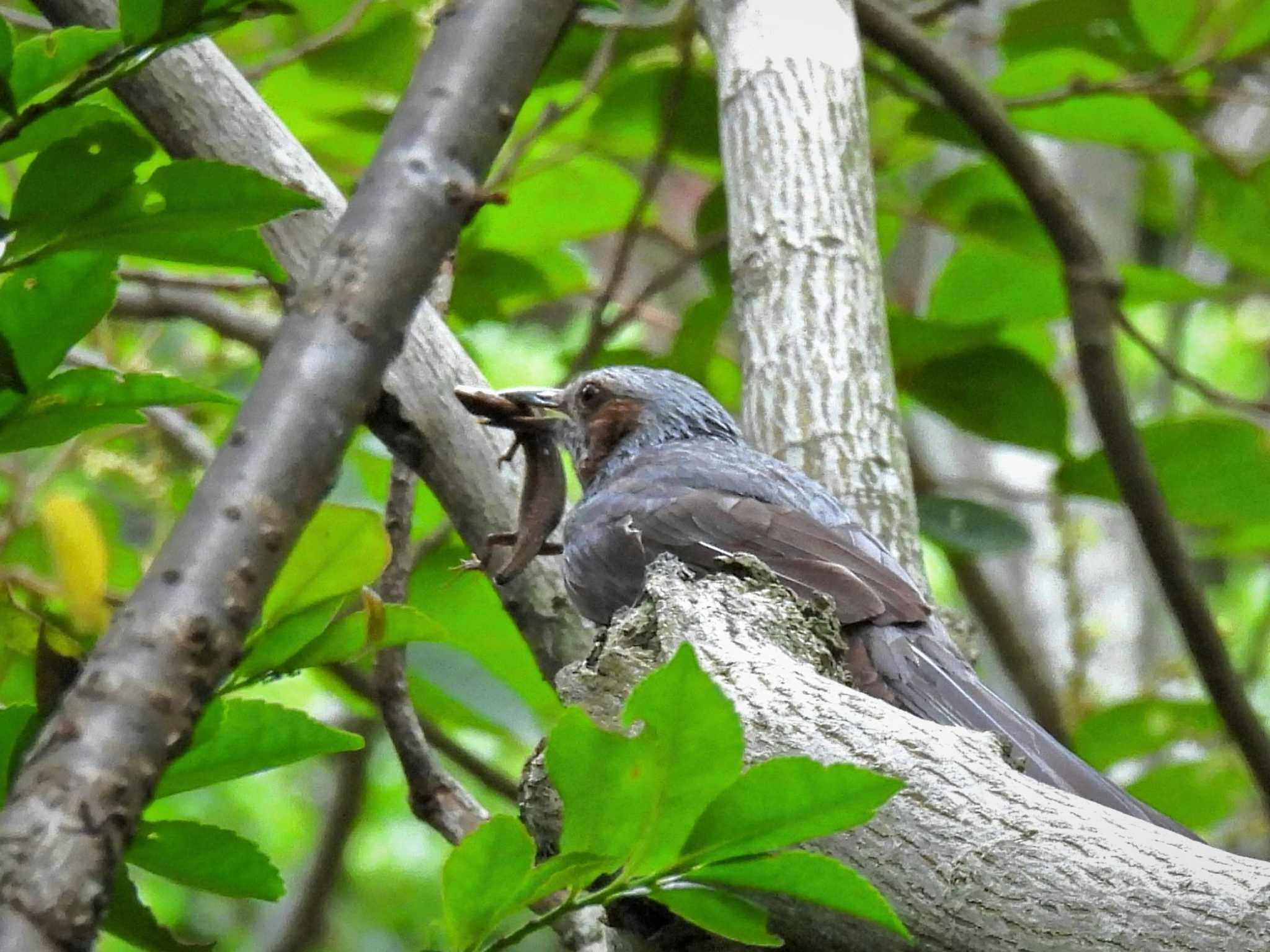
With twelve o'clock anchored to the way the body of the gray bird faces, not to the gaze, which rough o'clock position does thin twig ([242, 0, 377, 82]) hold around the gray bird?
The thin twig is roughly at 12 o'clock from the gray bird.

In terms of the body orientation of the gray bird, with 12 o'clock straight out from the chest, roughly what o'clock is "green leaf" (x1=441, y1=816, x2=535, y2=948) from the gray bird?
The green leaf is roughly at 9 o'clock from the gray bird.

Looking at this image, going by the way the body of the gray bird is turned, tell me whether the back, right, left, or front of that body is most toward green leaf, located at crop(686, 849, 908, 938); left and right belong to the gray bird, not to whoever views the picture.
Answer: left

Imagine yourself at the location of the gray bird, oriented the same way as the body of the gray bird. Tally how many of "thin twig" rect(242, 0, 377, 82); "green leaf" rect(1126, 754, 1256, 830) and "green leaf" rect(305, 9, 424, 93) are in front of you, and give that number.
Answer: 2

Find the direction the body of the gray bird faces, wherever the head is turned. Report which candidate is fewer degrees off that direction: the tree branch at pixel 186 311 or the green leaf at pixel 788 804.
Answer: the tree branch

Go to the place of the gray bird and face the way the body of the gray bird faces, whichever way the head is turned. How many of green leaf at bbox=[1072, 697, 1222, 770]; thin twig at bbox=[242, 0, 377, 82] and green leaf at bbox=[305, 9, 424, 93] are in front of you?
2

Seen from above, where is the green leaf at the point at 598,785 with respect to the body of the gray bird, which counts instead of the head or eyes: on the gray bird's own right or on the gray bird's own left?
on the gray bird's own left

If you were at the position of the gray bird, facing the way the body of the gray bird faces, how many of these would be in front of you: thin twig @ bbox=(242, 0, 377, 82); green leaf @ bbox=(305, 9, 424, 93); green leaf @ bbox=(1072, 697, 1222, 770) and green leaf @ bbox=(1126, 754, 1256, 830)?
2

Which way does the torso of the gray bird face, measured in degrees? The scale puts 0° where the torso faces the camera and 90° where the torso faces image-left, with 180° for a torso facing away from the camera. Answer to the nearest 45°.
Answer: approximately 90°

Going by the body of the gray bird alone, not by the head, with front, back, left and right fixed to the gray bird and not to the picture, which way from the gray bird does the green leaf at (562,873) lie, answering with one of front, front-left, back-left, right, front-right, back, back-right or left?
left
